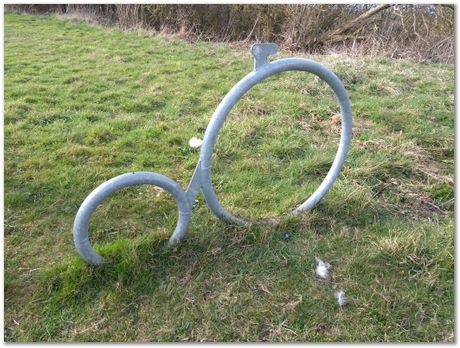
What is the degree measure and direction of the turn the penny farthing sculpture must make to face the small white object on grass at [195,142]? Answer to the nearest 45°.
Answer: approximately 45° to its left

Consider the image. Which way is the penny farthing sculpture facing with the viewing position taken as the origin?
facing away from the viewer and to the right of the viewer

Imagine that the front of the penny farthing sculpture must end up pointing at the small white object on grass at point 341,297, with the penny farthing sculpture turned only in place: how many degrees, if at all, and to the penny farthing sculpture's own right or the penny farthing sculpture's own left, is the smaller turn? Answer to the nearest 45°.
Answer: approximately 45° to the penny farthing sculpture's own right
